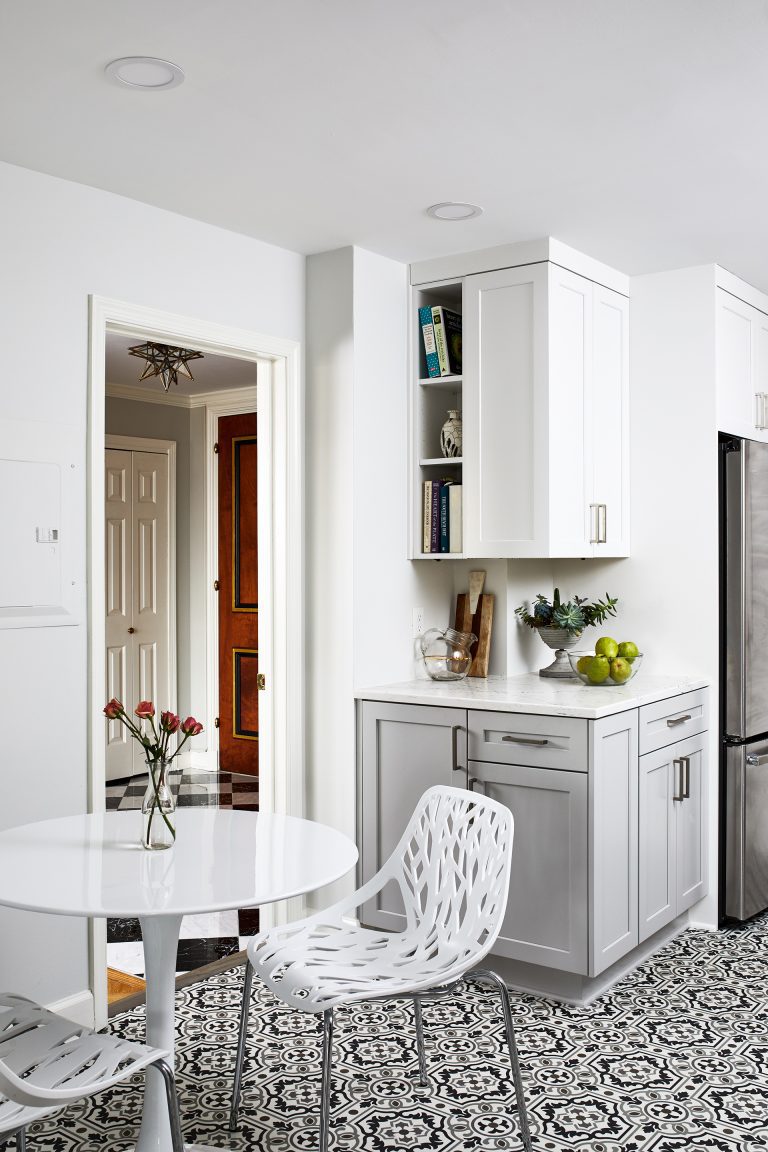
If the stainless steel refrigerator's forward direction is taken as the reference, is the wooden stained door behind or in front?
behind

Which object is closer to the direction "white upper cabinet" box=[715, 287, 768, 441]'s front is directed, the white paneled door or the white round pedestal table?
the white round pedestal table

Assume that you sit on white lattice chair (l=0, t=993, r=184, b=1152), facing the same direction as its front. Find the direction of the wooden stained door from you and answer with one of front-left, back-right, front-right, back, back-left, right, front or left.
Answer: front-left

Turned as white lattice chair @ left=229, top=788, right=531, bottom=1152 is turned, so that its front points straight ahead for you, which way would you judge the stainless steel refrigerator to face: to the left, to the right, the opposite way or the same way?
to the left

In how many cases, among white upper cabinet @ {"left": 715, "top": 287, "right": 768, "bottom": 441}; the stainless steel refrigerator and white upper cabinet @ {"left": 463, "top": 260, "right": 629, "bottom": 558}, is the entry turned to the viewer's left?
0

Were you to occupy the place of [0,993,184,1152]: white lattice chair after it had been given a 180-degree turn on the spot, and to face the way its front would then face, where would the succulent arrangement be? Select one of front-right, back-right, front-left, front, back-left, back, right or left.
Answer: back

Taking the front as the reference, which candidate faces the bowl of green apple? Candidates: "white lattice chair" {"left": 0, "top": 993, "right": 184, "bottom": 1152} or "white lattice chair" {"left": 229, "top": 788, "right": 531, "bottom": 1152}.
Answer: "white lattice chair" {"left": 0, "top": 993, "right": 184, "bottom": 1152}

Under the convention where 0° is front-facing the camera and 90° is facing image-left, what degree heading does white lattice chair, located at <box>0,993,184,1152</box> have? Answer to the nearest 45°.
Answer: approximately 225°

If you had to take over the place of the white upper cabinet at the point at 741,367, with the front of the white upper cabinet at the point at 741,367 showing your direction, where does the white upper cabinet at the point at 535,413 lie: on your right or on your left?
on your right

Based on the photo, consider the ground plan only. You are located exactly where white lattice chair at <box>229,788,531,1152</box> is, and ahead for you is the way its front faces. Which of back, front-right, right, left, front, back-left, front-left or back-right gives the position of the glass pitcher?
back-right

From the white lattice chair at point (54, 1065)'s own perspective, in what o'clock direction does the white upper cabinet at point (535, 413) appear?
The white upper cabinet is roughly at 12 o'clock from the white lattice chair.

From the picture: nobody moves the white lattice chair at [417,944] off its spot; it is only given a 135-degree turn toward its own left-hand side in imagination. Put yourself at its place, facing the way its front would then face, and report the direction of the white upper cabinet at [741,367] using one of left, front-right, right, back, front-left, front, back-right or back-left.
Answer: front-left

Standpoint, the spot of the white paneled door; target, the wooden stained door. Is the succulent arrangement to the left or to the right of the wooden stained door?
right

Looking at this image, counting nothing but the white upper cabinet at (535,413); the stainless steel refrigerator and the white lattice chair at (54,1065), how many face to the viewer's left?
0
